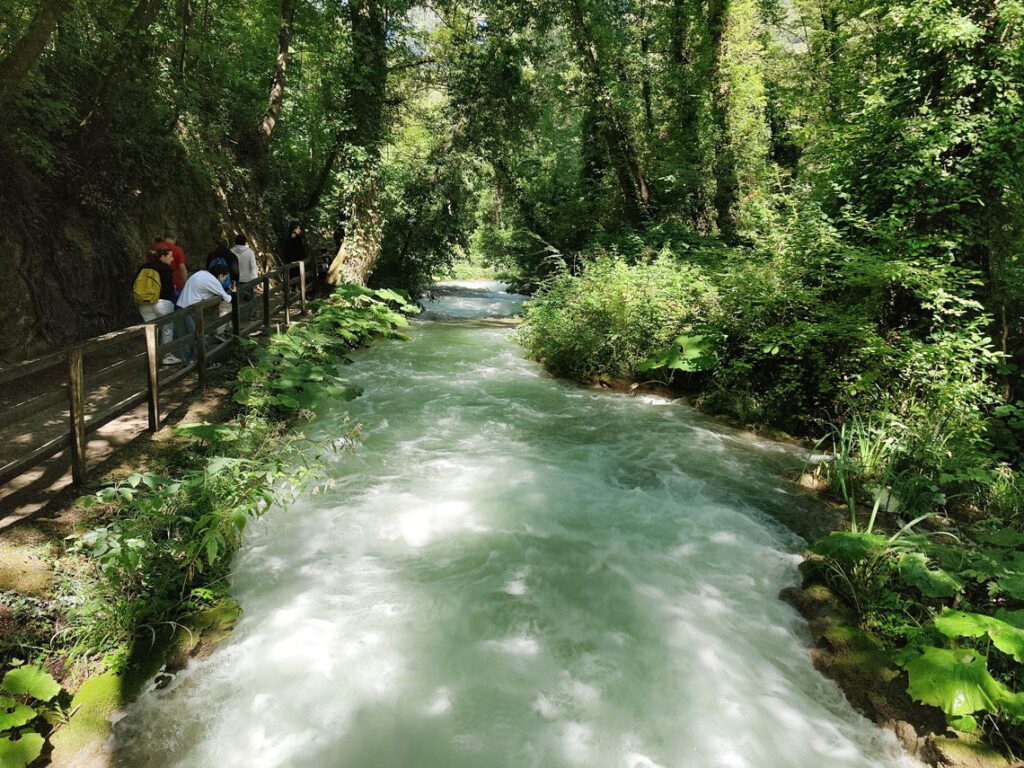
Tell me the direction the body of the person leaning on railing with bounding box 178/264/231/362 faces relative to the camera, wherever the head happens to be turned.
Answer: to the viewer's right

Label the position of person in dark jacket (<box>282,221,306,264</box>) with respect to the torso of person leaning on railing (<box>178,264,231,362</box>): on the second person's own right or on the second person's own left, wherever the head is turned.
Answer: on the second person's own left

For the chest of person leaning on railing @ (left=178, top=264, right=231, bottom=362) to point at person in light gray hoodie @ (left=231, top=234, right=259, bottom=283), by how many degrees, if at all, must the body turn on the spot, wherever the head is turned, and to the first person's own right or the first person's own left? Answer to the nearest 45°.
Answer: approximately 90° to the first person's own left

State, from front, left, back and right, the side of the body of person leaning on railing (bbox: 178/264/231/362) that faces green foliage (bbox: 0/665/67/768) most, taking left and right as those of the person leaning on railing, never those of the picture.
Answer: right
